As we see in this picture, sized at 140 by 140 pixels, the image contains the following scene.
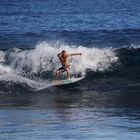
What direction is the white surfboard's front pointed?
to the viewer's right
